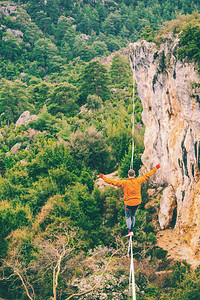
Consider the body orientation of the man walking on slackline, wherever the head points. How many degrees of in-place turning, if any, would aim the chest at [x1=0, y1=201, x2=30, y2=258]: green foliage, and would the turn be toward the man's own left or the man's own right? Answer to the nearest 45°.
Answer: approximately 45° to the man's own left

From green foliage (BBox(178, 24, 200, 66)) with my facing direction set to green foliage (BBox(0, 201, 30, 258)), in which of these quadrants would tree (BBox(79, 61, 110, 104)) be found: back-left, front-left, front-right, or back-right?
front-right

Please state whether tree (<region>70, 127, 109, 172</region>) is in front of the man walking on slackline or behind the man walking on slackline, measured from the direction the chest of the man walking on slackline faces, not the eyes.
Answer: in front

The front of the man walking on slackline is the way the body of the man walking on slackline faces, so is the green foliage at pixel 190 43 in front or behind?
in front

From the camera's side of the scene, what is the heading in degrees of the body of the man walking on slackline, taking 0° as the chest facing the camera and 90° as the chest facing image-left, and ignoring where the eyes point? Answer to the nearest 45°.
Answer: approximately 180°

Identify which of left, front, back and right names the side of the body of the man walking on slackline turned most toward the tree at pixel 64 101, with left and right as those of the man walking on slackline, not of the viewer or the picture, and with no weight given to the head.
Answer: front
